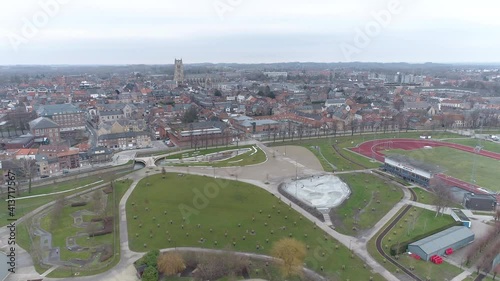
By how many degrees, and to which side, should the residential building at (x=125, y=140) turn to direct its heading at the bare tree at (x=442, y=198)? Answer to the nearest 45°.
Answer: approximately 45° to its left

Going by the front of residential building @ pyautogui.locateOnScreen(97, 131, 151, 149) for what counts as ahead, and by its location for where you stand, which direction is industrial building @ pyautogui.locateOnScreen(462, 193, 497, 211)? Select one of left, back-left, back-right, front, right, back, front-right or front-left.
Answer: front-left

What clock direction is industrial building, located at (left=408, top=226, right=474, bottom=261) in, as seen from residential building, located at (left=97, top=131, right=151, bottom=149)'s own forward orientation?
The industrial building is roughly at 11 o'clock from the residential building.

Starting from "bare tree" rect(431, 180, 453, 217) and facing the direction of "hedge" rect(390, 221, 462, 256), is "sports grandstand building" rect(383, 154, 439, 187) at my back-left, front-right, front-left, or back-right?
back-right

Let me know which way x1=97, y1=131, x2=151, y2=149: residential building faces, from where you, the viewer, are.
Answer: facing the viewer

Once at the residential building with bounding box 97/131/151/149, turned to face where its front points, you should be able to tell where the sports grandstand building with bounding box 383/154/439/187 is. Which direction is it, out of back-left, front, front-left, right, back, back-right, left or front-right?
front-left

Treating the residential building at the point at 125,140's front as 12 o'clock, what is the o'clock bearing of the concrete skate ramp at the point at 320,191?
The concrete skate ramp is roughly at 11 o'clock from the residential building.

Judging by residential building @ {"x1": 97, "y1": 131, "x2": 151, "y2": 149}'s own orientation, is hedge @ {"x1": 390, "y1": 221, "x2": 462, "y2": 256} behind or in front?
in front
